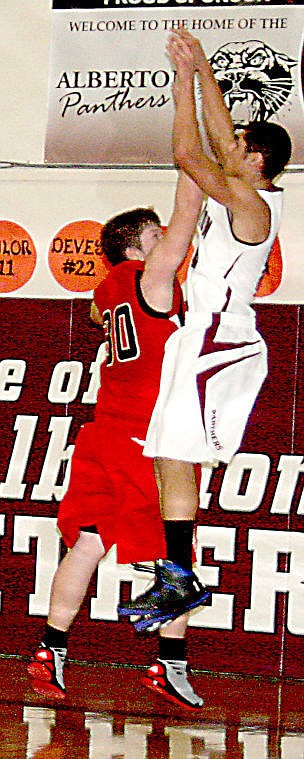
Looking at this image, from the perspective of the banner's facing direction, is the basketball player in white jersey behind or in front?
in front

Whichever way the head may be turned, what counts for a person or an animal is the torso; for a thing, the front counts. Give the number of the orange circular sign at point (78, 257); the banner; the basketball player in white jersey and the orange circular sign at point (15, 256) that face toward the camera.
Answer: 3

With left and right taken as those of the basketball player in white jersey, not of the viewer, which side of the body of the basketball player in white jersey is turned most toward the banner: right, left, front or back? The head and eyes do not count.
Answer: right

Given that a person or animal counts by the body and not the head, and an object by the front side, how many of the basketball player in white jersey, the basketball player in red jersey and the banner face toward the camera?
1

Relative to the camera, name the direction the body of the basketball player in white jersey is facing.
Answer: to the viewer's left

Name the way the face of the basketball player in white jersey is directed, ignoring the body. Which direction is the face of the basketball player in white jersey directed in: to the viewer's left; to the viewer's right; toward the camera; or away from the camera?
to the viewer's left

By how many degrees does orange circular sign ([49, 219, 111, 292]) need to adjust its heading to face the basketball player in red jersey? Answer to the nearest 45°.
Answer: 0° — it already faces them

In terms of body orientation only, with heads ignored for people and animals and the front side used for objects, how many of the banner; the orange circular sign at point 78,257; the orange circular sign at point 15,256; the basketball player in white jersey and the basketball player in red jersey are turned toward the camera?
3

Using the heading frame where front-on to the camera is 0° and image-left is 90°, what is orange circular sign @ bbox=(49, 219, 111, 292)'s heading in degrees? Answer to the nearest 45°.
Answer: approximately 0°
